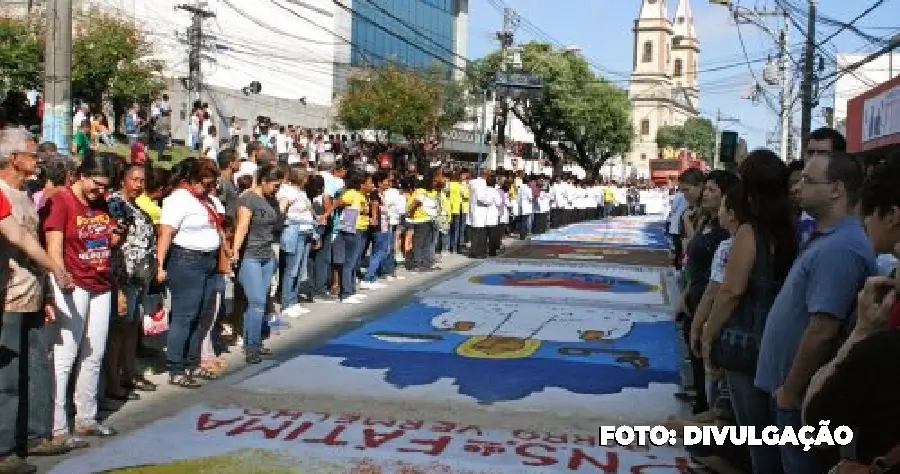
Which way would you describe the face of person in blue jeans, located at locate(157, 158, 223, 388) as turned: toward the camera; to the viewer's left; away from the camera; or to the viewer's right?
to the viewer's right

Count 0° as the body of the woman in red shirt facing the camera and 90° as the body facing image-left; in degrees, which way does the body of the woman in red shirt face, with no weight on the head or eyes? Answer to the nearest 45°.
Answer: approximately 315°

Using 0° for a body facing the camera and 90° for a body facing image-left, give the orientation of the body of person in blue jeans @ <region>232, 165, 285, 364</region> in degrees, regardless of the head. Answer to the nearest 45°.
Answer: approximately 315°

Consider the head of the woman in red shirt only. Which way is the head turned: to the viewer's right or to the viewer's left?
to the viewer's right

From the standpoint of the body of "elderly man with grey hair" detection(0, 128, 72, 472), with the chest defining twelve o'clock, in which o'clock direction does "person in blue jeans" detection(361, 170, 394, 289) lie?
The person in blue jeans is roughly at 10 o'clock from the elderly man with grey hair.

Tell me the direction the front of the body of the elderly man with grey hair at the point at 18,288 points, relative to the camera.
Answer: to the viewer's right

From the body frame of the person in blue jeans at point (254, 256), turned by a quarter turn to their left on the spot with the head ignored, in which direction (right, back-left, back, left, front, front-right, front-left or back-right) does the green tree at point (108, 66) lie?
front-left

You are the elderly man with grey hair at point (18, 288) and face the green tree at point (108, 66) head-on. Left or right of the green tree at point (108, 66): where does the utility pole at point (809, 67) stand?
right

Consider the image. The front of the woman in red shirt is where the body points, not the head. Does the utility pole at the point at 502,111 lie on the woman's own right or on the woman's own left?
on the woman's own left

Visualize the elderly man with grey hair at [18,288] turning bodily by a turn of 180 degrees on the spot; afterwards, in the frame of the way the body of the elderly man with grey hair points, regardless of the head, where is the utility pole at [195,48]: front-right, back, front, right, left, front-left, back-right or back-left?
right

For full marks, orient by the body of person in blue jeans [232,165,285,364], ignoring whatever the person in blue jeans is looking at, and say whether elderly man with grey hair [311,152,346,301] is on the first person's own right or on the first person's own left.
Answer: on the first person's own left

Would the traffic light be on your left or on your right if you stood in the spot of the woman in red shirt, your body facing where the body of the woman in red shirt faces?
on your left

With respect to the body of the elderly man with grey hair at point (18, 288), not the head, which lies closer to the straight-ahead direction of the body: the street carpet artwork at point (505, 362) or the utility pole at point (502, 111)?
the street carpet artwork
